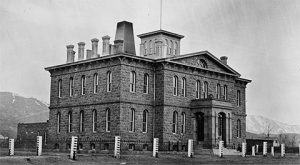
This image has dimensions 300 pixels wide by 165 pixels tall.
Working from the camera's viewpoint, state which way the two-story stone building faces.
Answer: facing the viewer and to the right of the viewer
